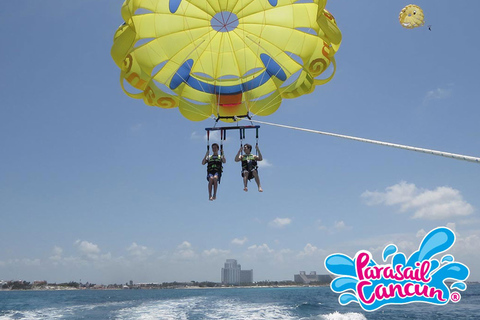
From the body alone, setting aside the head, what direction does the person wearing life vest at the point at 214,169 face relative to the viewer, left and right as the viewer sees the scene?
facing the viewer

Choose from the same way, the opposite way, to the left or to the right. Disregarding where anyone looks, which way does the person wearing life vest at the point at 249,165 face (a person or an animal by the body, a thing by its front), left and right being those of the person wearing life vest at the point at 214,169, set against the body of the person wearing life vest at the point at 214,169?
the same way

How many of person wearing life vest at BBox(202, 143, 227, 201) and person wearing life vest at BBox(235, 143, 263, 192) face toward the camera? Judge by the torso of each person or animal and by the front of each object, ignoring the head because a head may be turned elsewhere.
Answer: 2

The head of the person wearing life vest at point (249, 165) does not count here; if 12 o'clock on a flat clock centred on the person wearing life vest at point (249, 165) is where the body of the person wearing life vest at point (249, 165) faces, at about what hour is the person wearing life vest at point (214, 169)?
the person wearing life vest at point (214, 169) is roughly at 3 o'clock from the person wearing life vest at point (249, 165).

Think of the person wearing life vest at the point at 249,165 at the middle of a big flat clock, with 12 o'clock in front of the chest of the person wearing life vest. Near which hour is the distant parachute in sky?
The distant parachute in sky is roughly at 8 o'clock from the person wearing life vest.

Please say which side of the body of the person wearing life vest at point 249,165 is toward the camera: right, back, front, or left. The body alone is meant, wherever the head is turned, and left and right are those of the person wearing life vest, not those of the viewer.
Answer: front

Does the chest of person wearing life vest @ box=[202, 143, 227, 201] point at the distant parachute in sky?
no

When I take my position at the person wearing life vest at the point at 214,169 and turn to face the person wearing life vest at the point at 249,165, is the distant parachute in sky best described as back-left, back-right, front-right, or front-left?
front-left

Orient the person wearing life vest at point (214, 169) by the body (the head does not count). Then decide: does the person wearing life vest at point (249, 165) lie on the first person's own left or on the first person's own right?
on the first person's own left
